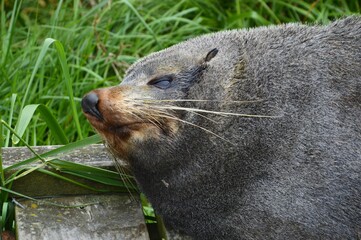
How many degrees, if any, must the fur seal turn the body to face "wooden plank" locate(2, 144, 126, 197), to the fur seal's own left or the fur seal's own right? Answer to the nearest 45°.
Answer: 0° — it already faces it

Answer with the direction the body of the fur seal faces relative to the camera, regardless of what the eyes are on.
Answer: to the viewer's left

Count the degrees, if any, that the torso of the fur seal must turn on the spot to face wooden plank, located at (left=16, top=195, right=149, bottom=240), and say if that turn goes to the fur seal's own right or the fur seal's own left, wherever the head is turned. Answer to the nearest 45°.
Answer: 0° — it already faces it

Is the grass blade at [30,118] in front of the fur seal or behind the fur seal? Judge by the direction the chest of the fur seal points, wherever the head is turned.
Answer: in front
